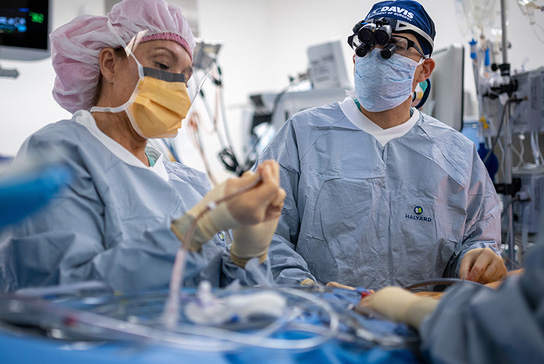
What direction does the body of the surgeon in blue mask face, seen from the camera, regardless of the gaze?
toward the camera

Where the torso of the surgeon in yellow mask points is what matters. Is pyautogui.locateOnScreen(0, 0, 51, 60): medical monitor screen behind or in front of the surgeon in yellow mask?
behind

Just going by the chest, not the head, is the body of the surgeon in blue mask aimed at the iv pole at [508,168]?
no

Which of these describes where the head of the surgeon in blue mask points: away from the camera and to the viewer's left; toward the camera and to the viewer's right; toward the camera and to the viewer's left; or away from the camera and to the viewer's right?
toward the camera and to the viewer's left

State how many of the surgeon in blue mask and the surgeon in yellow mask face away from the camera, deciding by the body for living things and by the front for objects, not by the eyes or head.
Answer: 0

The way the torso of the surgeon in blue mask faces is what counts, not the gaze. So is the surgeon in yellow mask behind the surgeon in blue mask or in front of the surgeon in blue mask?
in front

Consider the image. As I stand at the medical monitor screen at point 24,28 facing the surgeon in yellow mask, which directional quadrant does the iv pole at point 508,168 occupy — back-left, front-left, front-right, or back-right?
front-left

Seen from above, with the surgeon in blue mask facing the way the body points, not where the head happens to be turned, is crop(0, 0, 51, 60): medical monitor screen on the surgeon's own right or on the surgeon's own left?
on the surgeon's own right

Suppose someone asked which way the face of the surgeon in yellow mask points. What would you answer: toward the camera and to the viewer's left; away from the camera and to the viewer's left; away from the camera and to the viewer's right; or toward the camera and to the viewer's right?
toward the camera and to the viewer's right

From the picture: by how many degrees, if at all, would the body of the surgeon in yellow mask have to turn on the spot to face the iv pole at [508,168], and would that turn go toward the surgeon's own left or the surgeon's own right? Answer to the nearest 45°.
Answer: approximately 90° to the surgeon's own left

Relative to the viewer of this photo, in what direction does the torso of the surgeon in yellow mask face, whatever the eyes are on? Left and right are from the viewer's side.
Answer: facing the viewer and to the right of the viewer
